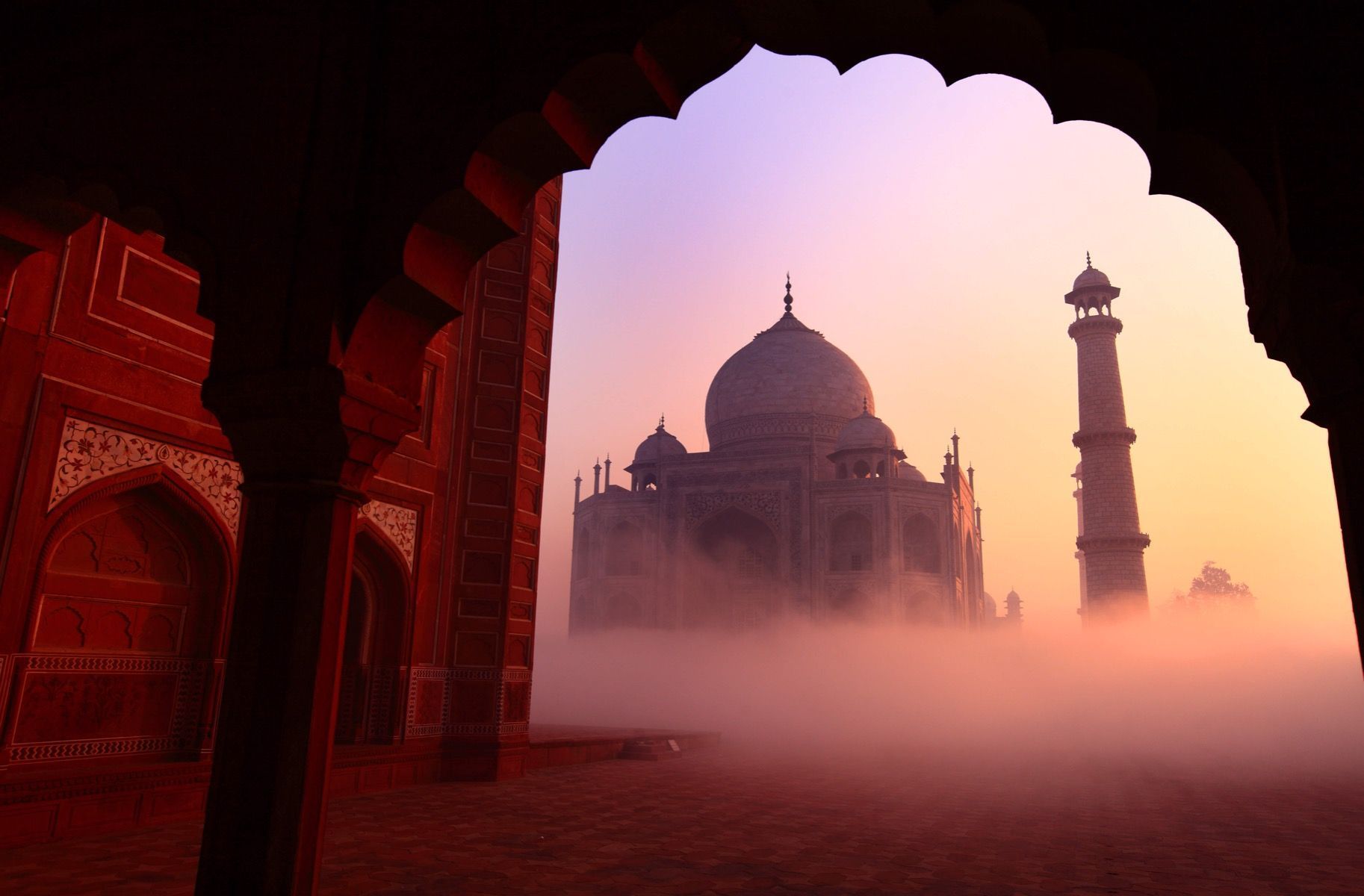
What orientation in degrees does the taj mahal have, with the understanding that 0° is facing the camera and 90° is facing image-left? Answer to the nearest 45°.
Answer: approximately 0°

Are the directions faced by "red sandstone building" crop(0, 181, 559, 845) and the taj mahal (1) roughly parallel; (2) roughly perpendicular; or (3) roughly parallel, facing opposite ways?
roughly perpendicular

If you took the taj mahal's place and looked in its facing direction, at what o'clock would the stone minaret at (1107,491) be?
The stone minaret is roughly at 10 o'clock from the taj mahal.

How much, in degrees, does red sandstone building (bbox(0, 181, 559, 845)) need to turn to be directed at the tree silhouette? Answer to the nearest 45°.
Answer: approximately 90° to its left

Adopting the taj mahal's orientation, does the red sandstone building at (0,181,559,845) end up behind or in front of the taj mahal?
in front

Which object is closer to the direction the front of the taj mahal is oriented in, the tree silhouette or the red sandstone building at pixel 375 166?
the red sandstone building
